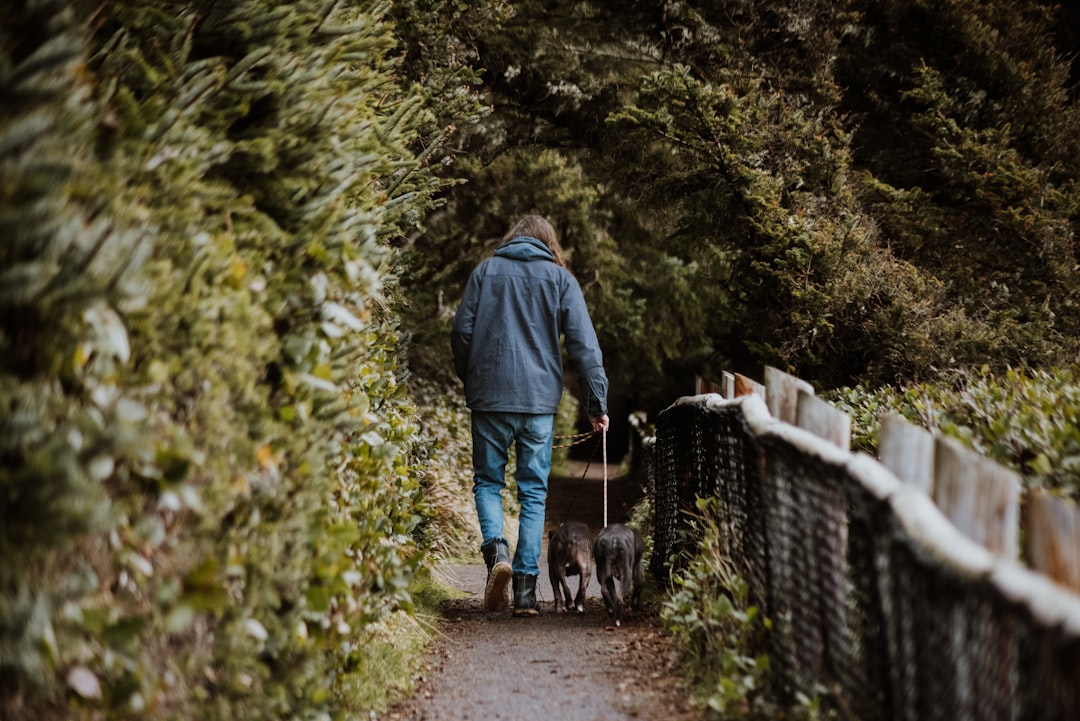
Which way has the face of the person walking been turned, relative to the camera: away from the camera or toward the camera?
away from the camera

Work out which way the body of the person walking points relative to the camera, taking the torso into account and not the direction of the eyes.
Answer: away from the camera

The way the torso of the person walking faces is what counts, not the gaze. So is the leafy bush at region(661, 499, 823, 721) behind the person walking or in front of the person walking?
behind

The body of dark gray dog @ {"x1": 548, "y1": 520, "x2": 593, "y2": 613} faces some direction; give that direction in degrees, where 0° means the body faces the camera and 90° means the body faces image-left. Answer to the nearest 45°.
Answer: approximately 180°
